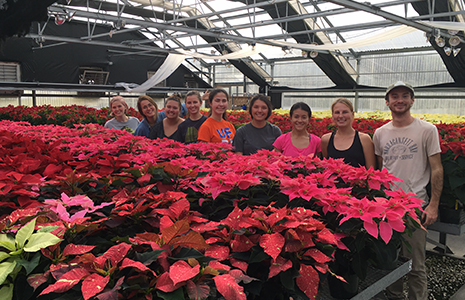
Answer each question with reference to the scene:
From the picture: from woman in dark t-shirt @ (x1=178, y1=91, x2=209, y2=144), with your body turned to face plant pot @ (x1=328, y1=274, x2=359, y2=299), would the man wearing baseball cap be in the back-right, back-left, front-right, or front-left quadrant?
front-left

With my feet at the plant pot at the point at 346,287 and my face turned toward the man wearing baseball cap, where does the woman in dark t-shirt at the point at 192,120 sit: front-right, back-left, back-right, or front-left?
front-left

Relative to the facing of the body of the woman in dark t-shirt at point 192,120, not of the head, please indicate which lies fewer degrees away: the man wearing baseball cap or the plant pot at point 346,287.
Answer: the plant pot

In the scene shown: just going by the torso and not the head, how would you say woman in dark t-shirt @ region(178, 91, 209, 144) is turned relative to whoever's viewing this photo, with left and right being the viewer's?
facing the viewer

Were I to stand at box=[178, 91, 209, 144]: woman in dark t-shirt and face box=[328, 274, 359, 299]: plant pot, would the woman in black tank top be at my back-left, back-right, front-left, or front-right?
front-left

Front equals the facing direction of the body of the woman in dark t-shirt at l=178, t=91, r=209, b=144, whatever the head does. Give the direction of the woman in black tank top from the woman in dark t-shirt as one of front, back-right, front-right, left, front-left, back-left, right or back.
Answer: front-left

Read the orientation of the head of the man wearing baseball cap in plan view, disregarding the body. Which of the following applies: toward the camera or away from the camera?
toward the camera

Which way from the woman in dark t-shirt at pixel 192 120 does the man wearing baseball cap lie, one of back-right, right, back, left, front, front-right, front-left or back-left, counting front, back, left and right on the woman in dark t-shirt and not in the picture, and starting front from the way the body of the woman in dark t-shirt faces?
front-left

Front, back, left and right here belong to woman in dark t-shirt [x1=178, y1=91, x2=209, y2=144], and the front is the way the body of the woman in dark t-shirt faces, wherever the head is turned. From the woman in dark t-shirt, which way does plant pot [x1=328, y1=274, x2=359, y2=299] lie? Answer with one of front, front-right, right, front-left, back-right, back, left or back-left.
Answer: front

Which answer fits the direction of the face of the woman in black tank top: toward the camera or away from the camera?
toward the camera
